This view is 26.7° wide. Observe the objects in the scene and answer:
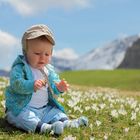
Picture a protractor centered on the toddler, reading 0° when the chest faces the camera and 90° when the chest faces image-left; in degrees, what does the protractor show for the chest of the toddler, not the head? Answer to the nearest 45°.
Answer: approximately 315°
